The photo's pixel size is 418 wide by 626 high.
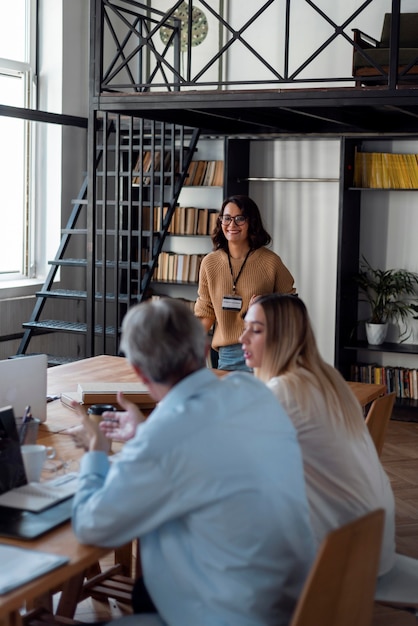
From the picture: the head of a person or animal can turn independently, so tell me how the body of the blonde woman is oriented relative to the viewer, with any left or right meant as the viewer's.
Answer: facing to the left of the viewer

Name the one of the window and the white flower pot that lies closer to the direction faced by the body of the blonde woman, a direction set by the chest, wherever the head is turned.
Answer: the window

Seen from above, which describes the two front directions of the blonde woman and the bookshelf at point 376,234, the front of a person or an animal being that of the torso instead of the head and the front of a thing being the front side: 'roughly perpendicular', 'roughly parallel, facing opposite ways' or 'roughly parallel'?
roughly perpendicular

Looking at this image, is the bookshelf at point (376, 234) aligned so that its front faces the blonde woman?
yes

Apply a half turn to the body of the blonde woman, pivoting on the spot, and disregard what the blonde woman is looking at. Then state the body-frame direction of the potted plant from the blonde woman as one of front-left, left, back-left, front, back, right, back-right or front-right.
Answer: left

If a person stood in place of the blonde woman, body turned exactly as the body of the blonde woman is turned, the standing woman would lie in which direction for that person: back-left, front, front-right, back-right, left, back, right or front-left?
right

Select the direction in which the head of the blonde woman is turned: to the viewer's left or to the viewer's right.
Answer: to the viewer's left

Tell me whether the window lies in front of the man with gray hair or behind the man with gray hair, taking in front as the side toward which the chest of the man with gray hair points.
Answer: in front

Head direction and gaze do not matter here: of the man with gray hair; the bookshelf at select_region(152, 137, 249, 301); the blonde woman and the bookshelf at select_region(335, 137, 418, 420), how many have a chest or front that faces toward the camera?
2

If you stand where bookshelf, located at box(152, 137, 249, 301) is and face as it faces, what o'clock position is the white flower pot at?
The white flower pot is roughly at 10 o'clock from the bookshelf.

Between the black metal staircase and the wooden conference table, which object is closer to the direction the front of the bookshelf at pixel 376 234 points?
the wooden conference table

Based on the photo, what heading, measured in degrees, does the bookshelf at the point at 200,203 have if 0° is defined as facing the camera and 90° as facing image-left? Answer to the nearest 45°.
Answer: approximately 0°
